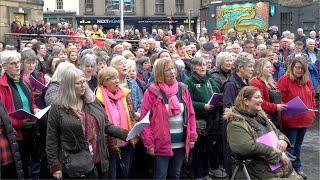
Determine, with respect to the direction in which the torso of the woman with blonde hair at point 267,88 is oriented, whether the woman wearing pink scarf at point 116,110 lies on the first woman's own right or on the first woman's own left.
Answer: on the first woman's own right

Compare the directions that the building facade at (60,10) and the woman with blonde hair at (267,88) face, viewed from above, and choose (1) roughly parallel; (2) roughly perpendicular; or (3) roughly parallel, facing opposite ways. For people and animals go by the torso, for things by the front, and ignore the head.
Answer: roughly parallel

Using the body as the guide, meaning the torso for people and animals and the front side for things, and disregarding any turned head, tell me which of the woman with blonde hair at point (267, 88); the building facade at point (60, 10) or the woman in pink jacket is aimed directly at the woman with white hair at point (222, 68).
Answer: the building facade

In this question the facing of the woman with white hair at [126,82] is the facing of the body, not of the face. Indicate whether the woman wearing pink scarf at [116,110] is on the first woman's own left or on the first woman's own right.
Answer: on the first woman's own right

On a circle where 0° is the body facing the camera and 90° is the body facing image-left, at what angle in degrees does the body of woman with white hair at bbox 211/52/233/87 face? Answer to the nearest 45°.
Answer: approximately 315°

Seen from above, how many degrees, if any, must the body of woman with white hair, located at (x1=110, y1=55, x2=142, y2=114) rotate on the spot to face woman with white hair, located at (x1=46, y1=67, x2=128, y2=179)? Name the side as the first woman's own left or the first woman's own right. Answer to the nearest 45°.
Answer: approximately 45° to the first woman's own right

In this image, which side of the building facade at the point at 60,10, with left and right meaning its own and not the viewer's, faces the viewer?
front

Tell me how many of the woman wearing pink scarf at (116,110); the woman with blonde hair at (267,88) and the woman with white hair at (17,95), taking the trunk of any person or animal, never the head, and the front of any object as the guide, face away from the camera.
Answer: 0

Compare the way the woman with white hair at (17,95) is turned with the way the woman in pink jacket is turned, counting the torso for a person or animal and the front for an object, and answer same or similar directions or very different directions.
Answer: same or similar directions

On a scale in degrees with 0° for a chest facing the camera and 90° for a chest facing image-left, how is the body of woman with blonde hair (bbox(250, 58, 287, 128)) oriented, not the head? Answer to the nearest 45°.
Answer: approximately 315°

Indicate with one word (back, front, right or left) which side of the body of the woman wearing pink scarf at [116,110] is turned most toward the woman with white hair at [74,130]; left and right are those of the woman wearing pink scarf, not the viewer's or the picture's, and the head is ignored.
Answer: right

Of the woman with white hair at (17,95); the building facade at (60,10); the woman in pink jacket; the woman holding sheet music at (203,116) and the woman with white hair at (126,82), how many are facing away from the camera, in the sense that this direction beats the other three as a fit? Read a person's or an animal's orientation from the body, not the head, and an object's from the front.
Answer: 0

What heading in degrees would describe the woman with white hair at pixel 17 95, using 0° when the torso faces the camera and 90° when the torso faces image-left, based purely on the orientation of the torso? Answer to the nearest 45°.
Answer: approximately 315°

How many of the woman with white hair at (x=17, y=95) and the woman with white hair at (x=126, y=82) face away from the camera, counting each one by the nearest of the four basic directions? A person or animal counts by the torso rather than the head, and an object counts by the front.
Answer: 0

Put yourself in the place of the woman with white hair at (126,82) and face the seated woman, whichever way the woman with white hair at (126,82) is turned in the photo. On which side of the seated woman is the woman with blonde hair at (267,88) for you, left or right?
left

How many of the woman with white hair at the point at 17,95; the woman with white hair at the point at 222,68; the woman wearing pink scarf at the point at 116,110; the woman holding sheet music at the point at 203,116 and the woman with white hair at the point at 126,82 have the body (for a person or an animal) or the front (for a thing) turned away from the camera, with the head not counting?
0
